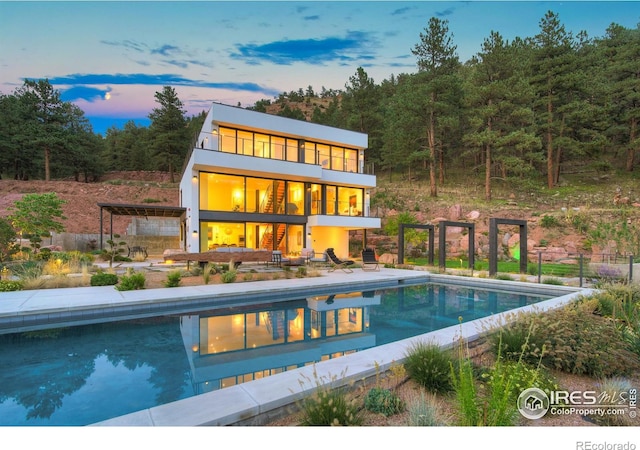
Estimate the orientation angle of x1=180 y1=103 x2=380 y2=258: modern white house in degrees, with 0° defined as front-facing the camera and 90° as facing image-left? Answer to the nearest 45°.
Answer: approximately 315°

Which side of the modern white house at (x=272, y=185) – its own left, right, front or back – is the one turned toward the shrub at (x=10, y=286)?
right

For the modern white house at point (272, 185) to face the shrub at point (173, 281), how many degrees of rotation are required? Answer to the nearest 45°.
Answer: approximately 45° to its right

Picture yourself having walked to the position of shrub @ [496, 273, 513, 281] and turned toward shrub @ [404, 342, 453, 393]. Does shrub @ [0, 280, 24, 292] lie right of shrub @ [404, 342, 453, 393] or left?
right

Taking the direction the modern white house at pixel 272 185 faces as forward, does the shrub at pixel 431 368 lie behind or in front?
in front

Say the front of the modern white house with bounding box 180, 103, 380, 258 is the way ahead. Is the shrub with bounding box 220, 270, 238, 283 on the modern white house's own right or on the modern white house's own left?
on the modern white house's own right

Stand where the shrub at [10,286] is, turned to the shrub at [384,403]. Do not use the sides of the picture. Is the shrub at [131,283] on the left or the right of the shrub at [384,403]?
left

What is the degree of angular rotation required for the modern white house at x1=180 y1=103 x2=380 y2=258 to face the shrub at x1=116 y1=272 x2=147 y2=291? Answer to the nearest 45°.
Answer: approximately 45° to its right

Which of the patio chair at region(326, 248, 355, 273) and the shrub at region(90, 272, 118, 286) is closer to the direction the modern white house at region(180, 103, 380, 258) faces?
the patio chair

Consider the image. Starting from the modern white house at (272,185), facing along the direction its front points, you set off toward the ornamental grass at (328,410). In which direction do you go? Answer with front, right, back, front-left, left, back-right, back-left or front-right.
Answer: front-right

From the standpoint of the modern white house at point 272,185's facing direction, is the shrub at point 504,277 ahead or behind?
ahead

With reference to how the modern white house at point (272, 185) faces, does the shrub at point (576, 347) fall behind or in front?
in front
